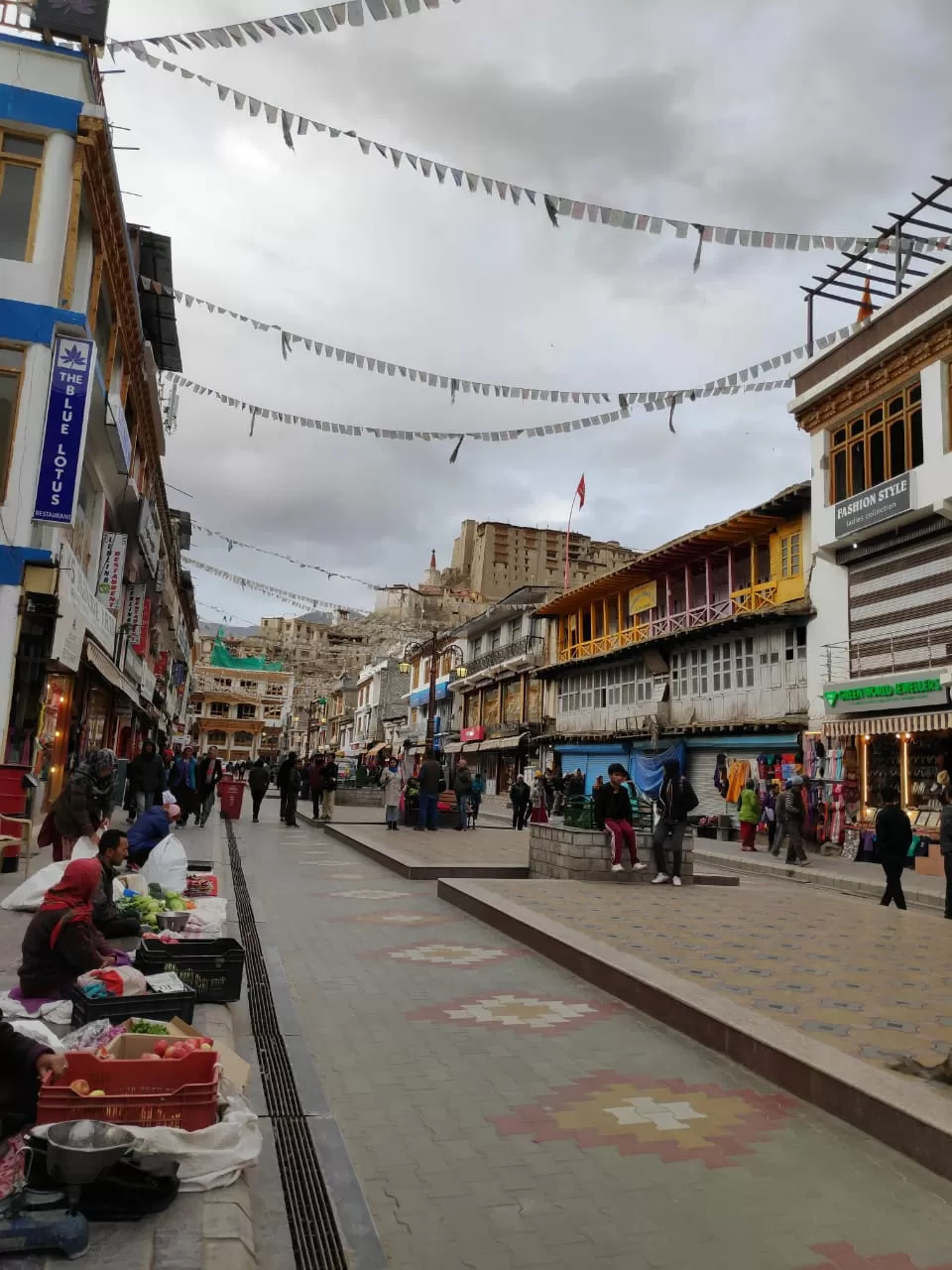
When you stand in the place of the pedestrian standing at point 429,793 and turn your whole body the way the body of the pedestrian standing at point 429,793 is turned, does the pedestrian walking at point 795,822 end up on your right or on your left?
on your right

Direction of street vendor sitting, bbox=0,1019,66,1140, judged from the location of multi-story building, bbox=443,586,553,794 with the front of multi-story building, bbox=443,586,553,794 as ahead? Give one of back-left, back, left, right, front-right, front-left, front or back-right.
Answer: front-left

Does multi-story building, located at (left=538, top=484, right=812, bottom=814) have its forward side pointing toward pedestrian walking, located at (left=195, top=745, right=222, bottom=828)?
yes

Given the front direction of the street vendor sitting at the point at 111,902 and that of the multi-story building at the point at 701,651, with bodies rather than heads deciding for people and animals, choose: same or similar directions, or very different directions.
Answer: very different directions

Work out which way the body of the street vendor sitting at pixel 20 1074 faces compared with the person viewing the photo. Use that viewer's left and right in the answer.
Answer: facing to the right of the viewer

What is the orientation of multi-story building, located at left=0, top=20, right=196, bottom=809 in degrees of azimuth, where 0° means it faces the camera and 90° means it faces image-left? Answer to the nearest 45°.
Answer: approximately 270°

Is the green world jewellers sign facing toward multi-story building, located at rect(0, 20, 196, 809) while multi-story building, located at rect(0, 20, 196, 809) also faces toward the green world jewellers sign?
yes

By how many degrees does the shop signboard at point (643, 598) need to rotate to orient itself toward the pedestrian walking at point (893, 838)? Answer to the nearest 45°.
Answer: approximately 45° to its left

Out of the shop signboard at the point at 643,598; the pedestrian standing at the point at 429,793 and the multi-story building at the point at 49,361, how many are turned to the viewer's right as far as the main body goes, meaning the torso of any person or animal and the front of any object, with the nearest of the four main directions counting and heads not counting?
1

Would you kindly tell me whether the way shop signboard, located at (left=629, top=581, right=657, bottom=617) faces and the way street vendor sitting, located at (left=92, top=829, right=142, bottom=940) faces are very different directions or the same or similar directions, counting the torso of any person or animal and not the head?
very different directions

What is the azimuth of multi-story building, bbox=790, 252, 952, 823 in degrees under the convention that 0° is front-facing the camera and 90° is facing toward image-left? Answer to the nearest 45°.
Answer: approximately 45°
